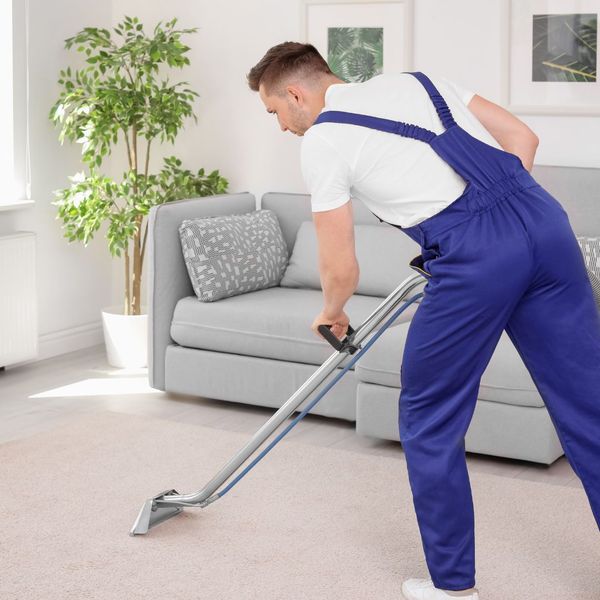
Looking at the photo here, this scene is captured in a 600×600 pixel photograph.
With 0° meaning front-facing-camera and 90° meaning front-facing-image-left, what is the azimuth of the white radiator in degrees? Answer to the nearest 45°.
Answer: approximately 315°

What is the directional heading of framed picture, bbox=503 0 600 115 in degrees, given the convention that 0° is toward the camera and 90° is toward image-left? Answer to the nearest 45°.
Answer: approximately 0°

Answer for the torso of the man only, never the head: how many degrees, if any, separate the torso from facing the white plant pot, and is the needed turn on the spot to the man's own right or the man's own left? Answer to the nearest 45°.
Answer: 0° — they already face it

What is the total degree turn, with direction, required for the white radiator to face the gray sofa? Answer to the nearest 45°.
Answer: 0° — it already faces it

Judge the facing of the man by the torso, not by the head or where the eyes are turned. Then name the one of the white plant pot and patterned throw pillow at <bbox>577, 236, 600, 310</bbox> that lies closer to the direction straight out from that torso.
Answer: the white plant pot

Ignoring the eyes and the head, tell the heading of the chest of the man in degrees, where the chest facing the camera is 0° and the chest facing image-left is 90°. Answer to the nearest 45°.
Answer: approximately 135°

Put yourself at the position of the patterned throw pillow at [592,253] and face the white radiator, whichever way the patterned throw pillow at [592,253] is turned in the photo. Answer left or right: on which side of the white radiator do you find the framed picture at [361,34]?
right

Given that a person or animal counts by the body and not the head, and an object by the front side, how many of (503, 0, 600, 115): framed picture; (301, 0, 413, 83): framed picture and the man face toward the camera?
2

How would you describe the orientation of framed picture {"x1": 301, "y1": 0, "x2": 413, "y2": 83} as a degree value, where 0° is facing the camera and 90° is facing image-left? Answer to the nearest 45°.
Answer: approximately 0°

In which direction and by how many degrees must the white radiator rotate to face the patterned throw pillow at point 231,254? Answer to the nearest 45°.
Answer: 0° — it already faces it
